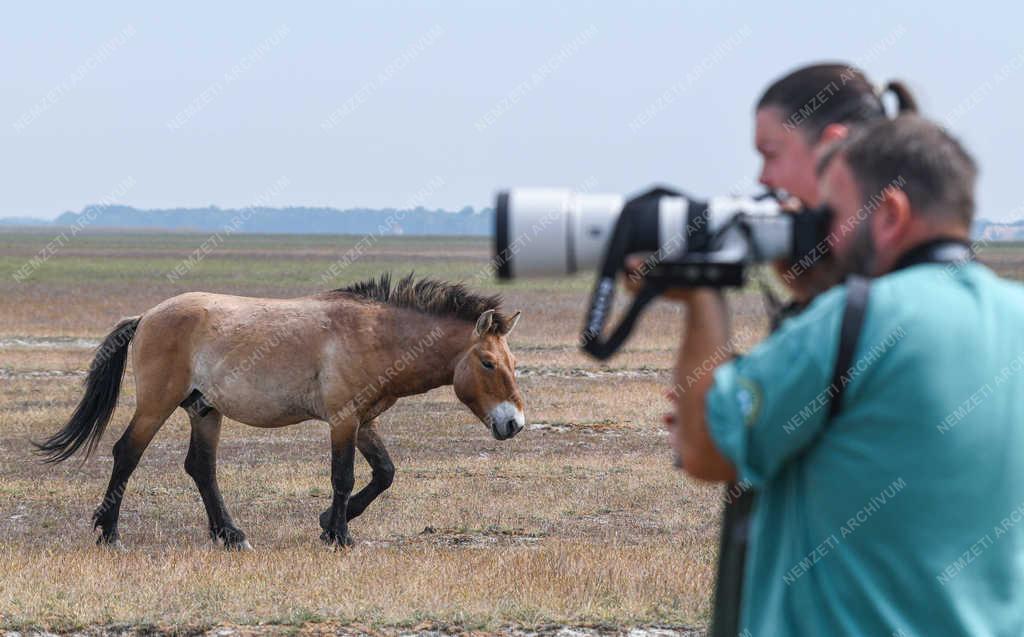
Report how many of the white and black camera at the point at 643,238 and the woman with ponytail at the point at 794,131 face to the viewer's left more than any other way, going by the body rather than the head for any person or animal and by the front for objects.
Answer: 2

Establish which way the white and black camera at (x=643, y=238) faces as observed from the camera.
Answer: facing to the left of the viewer

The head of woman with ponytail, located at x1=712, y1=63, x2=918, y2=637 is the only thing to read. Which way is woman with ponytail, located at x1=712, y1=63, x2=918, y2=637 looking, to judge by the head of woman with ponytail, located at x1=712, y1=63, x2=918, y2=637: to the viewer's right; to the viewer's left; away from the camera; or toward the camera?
to the viewer's left

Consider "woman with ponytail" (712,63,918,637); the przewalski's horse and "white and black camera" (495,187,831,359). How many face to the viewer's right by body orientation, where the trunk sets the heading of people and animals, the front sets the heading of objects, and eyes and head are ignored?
1

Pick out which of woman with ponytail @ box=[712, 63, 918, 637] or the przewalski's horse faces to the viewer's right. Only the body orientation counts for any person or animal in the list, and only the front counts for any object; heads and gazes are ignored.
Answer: the przewalski's horse

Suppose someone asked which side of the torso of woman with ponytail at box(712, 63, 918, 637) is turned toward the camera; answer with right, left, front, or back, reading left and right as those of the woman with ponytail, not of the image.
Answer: left

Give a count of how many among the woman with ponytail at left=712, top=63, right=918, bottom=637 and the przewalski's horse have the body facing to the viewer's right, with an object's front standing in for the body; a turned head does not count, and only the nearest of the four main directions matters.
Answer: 1

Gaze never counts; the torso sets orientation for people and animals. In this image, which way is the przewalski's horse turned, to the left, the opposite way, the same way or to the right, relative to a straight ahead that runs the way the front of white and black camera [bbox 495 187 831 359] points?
the opposite way

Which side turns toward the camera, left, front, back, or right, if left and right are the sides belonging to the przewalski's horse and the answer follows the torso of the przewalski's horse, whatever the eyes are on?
right

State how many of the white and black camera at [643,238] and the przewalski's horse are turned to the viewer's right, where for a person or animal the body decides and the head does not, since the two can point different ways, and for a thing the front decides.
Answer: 1

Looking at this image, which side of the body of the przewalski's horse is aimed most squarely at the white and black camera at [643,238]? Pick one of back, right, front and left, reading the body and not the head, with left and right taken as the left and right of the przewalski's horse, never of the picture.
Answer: right

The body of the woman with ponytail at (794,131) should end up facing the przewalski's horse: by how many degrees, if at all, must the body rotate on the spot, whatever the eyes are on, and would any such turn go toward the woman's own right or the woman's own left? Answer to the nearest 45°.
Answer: approximately 45° to the woman's own right
